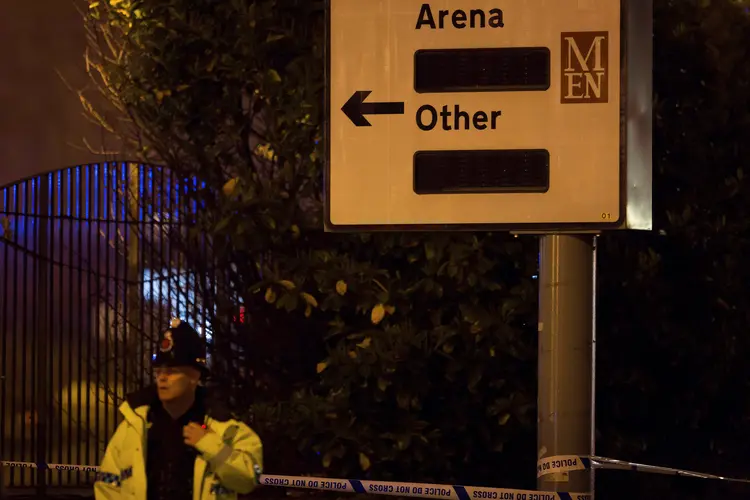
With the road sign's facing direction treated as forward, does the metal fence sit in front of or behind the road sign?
behind

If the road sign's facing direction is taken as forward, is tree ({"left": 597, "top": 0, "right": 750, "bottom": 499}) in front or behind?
behind

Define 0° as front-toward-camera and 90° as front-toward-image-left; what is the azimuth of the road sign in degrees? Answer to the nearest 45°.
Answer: approximately 0°

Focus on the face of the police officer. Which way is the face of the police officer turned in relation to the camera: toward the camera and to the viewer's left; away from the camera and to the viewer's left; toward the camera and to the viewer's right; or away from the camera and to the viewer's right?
toward the camera and to the viewer's left
